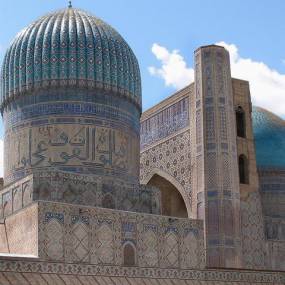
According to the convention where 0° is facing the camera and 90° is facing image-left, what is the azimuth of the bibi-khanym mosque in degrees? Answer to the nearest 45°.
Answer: approximately 45°
